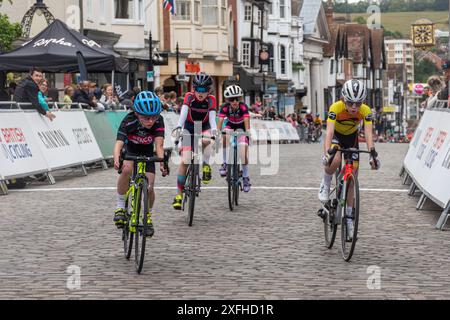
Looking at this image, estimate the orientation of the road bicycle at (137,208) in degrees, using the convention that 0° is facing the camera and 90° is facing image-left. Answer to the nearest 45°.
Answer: approximately 0°

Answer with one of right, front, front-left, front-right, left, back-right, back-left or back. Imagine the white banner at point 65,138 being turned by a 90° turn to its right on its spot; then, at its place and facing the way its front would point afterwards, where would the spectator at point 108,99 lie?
back-right

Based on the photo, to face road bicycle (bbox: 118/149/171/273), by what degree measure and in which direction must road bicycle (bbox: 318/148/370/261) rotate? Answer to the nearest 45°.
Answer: approximately 45° to its right

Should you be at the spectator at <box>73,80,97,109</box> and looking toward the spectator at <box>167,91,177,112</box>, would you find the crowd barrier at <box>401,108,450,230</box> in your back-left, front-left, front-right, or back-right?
back-right

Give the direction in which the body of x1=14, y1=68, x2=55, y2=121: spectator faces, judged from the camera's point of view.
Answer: to the viewer's right

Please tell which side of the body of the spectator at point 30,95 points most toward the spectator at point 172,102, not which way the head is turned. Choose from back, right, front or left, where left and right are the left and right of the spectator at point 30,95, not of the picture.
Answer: left

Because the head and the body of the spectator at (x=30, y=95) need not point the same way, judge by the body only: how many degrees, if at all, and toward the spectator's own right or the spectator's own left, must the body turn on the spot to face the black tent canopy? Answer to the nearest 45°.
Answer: approximately 90° to the spectator's own left
